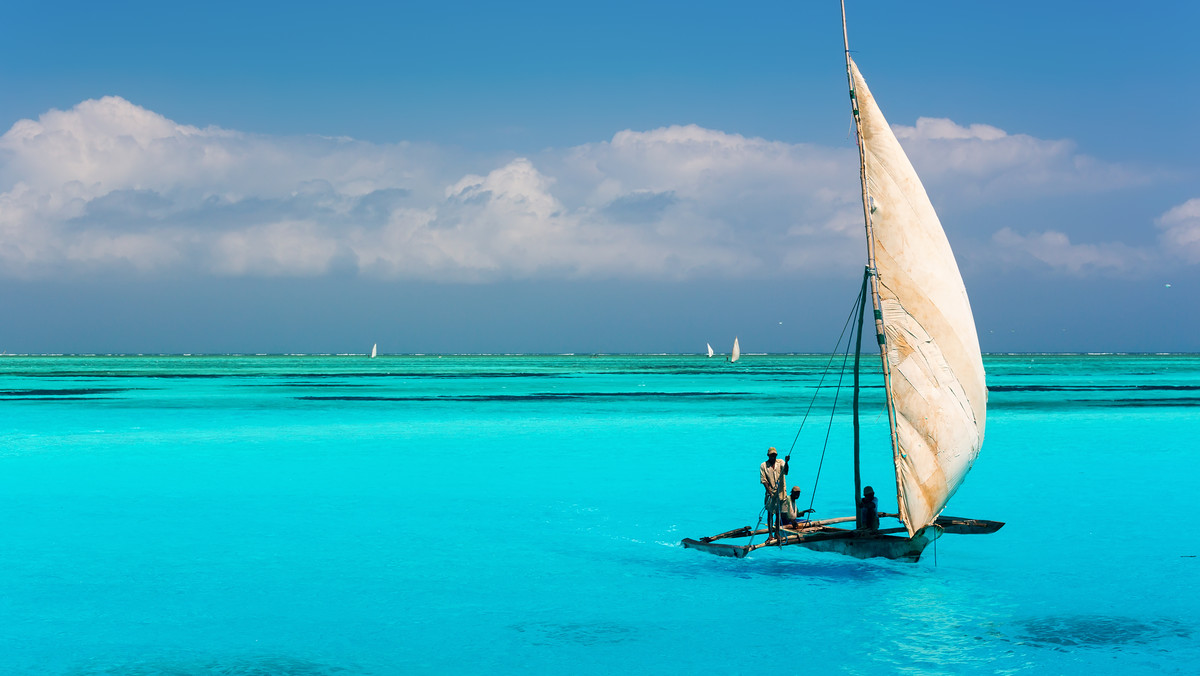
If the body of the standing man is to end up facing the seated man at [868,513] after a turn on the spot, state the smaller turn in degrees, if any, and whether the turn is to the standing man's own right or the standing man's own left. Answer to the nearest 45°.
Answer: approximately 90° to the standing man's own left

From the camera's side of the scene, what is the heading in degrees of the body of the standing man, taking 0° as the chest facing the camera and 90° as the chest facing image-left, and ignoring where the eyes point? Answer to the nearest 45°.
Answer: approximately 0°
